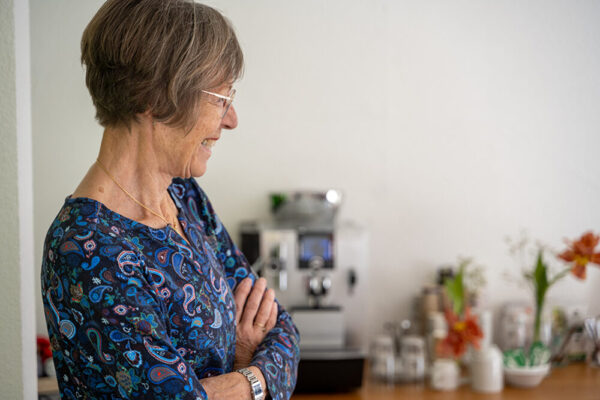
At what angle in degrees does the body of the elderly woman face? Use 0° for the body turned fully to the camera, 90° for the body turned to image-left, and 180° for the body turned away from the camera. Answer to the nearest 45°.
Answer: approximately 315°

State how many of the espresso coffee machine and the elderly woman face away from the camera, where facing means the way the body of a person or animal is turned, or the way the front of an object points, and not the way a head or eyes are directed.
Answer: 0

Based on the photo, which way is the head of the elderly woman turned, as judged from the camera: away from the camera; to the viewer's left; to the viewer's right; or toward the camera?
to the viewer's right

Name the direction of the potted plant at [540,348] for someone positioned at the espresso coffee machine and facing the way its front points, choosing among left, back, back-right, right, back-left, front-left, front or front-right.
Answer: left

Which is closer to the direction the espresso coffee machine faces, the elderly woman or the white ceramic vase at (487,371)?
the elderly woman

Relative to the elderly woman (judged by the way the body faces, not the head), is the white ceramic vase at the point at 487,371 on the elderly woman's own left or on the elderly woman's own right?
on the elderly woman's own left

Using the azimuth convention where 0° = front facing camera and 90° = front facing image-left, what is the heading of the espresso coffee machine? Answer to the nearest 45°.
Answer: approximately 0°

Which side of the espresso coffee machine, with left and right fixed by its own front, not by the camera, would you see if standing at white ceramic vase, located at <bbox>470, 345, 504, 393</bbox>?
left

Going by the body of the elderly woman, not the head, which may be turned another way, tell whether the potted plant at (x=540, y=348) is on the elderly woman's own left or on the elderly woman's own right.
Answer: on the elderly woman's own left

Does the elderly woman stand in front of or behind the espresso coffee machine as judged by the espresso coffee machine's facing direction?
in front
